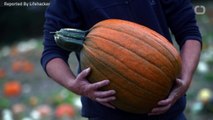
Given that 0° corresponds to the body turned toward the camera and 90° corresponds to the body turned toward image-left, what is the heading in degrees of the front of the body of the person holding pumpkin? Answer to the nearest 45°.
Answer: approximately 0°

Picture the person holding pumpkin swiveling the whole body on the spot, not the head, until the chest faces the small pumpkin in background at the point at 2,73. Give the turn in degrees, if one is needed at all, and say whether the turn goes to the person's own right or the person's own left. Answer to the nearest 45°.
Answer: approximately 135° to the person's own right
